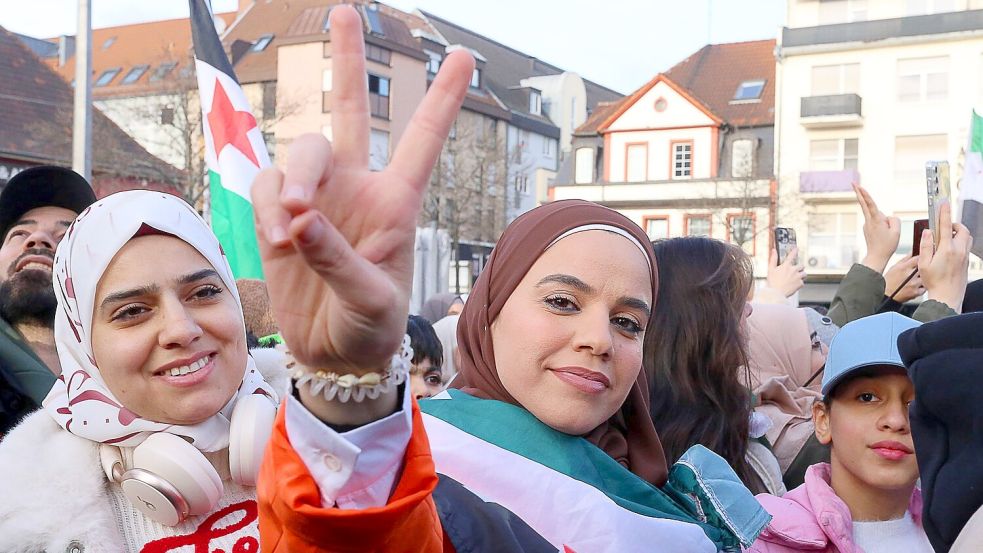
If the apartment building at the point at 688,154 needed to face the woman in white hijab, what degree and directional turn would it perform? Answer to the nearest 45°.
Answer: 0° — it already faces them

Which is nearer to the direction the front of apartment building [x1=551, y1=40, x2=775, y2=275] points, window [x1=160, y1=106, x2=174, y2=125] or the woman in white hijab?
the woman in white hijab

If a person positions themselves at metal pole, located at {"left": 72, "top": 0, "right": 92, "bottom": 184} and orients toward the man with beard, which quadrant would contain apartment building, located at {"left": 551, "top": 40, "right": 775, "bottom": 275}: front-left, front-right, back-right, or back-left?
back-left

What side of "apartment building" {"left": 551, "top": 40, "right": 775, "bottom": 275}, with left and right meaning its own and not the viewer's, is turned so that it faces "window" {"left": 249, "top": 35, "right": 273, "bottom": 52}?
right

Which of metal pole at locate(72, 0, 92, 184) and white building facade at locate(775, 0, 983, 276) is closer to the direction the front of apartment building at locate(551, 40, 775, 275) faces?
the metal pole

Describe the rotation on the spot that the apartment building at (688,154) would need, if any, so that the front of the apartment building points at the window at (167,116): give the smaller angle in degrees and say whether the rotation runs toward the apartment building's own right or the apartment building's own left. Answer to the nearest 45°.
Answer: approximately 45° to the apartment building's own right

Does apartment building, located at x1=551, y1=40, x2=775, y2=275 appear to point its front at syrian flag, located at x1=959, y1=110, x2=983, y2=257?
yes

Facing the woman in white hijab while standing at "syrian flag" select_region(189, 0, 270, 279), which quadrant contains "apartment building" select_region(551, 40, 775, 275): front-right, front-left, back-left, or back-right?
back-left

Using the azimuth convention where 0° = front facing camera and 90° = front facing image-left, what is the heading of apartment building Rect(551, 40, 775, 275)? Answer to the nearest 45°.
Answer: approximately 0°

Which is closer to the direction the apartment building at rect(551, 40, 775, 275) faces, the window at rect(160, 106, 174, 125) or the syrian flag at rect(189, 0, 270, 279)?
the syrian flag

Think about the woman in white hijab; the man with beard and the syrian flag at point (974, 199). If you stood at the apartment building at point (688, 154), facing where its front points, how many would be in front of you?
3
